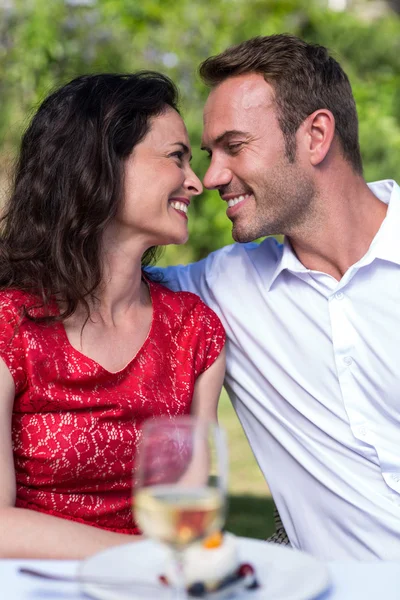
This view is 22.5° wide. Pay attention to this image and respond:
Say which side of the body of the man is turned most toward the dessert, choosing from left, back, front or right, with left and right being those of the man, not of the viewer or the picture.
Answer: front

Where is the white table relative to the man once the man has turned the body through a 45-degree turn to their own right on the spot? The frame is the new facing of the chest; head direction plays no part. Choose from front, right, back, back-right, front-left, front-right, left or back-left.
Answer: front-left

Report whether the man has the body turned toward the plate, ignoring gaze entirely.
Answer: yes

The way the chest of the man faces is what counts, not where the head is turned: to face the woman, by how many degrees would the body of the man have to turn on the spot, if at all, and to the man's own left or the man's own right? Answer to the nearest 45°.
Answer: approximately 45° to the man's own right

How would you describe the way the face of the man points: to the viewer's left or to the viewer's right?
to the viewer's left

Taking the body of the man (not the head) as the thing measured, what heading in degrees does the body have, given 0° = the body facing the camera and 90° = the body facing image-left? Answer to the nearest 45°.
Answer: approximately 0°

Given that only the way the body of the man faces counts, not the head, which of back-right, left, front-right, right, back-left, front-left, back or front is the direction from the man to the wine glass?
front
